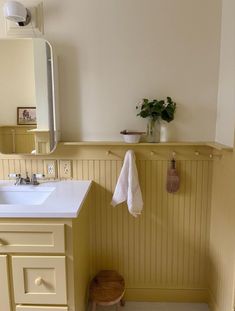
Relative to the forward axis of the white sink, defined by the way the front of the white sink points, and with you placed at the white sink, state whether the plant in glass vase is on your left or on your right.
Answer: on your left

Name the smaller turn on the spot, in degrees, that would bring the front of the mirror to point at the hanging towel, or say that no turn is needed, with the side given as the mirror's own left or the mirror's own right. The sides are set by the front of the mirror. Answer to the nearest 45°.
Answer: approximately 45° to the mirror's own left

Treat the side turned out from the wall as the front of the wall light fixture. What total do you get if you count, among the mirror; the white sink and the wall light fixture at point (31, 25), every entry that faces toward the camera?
3

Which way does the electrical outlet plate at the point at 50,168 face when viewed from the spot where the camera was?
facing the viewer

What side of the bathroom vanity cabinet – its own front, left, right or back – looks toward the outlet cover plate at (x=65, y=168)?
back

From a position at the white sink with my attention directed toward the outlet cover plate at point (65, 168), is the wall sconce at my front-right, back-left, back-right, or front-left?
front-left

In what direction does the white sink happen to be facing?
toward the camera

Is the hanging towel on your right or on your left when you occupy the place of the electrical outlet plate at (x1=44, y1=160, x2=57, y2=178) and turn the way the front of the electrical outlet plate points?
on your left

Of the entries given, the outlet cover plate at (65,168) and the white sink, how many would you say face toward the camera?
2

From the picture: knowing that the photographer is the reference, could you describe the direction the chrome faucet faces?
facing the viewer

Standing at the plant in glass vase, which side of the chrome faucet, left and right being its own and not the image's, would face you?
left

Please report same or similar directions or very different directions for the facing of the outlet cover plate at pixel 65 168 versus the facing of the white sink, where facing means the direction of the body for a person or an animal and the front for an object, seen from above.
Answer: same or similar directions
